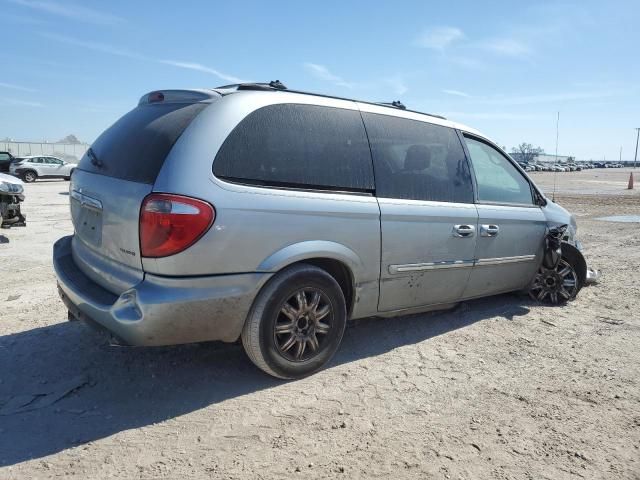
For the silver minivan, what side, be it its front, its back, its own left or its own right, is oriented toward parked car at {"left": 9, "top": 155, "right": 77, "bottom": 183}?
left

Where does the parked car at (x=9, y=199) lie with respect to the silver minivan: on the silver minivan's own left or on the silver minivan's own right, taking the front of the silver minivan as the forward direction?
on the silver minivan's own left

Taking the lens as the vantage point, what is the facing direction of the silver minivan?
facing away from the viewer and to the right of the viewer

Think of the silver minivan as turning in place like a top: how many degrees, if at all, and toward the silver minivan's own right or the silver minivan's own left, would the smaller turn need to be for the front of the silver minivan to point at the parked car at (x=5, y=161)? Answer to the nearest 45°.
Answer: approximately 90° to the silver minivan's own left
